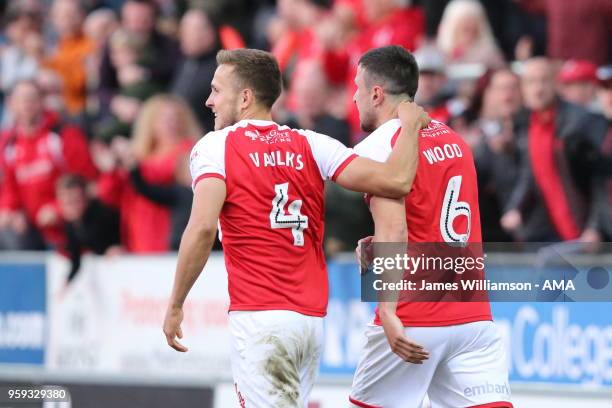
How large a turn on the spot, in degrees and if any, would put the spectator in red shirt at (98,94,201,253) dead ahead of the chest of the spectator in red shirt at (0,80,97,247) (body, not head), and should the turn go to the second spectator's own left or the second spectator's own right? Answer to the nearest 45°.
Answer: approximately 45° to the second spectator's own left

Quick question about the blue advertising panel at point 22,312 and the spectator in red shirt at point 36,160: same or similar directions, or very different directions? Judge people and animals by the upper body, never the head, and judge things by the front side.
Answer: same or similar directions

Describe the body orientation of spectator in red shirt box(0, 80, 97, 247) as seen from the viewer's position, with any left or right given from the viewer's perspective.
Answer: facing the viewer

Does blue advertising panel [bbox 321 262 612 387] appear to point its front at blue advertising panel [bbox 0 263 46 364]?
no

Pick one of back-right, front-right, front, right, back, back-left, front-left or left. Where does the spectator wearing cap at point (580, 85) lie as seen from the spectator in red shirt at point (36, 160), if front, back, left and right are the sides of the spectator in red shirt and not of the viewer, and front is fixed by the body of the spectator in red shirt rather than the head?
front-left

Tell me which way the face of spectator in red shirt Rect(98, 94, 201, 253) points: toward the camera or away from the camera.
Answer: toward the camera

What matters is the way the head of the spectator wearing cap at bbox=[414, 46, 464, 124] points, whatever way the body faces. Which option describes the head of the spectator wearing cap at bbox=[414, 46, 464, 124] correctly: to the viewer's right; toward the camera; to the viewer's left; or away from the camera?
toward the camera

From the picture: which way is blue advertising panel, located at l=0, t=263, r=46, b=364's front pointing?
toward the camera

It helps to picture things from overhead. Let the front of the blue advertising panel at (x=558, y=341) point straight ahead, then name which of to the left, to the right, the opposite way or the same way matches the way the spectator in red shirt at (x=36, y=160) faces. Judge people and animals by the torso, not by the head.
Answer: the same way

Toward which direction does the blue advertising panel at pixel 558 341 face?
toward the camera

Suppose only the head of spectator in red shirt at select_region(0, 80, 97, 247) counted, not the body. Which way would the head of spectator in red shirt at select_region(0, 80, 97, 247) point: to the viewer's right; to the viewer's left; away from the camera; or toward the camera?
toward the camera

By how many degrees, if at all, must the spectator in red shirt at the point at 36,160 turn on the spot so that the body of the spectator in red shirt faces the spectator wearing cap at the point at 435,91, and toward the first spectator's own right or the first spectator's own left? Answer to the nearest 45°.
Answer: approximately 45° to the first spectator's own left

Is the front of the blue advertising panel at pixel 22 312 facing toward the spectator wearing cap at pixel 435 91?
no

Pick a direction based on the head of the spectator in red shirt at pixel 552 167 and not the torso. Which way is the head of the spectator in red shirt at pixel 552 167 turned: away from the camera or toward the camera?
toward the camera

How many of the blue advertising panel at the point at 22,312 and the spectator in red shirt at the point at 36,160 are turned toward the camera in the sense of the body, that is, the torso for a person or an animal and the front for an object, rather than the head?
2
